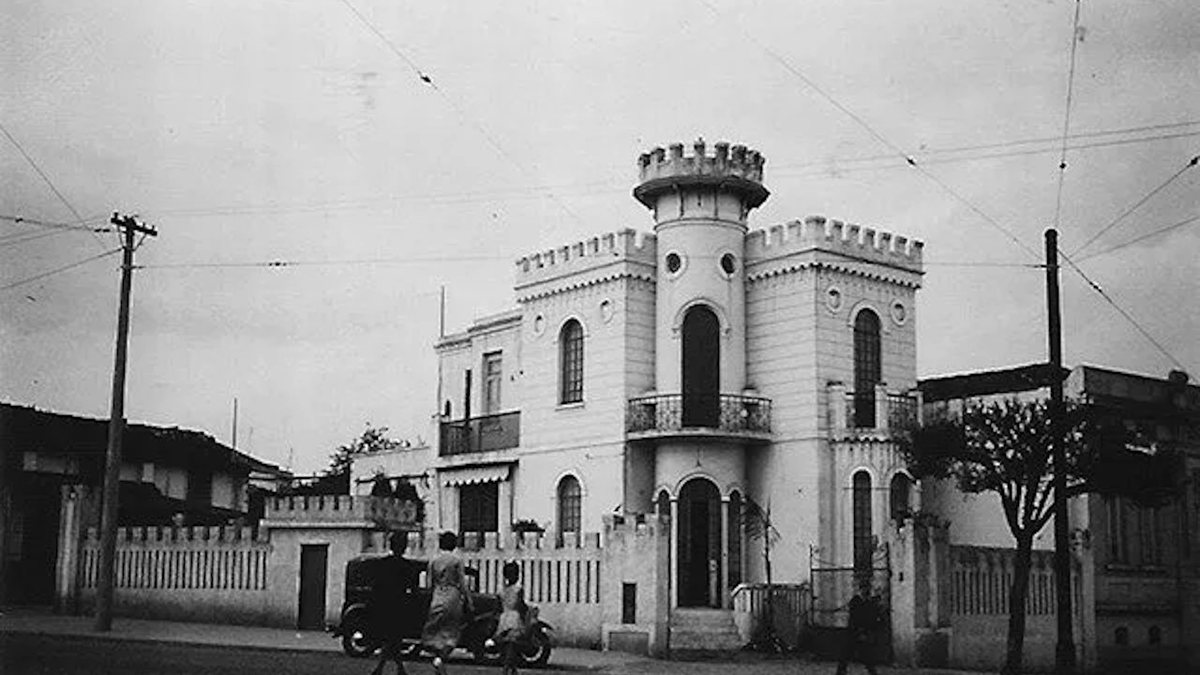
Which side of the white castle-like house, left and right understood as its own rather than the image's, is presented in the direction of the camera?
front

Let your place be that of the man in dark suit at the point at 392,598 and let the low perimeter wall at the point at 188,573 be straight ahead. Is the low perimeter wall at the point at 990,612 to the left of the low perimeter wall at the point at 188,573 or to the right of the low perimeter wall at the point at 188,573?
right

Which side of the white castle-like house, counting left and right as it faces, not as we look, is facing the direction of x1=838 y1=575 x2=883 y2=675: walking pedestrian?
front

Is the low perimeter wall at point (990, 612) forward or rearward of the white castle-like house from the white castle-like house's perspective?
forward

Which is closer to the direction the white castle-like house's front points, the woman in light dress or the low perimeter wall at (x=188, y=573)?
the woman in light dress

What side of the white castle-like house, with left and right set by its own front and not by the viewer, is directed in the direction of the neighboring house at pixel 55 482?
right

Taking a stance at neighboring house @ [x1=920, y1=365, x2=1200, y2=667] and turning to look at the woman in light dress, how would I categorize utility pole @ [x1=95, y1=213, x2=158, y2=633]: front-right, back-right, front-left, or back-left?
front-right

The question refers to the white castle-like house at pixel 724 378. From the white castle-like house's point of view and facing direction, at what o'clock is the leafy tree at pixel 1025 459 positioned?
The leafy tree is roughly at 11 o'clock from the white castle-like house.

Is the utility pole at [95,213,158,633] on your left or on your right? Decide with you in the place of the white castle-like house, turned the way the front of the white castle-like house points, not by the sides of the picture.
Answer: on your right

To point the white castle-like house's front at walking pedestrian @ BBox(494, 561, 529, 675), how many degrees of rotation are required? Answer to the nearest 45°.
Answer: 0° — it already faces them

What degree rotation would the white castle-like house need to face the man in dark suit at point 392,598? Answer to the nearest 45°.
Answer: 0° — it already faces them

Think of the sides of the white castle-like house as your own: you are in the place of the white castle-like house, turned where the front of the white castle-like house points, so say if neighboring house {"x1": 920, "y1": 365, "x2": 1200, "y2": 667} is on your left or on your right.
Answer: on your left

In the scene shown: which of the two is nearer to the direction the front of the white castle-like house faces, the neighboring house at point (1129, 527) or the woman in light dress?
the woman in light dress

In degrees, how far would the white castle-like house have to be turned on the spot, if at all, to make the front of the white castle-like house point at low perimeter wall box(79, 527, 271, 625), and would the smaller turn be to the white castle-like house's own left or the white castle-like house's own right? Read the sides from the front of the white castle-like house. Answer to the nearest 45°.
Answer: approximately 90° to the white castle-like house's own right
